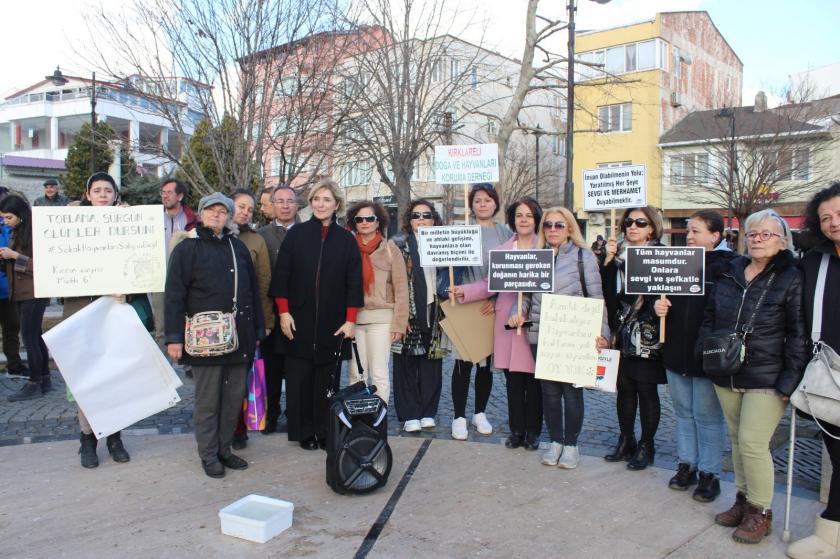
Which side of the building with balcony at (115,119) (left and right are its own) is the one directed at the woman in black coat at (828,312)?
front

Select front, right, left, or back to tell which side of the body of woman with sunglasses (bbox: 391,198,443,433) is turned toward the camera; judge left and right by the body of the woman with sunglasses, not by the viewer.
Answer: front

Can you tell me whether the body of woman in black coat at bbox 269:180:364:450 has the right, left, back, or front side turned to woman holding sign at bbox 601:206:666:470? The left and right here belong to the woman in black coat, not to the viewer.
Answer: left

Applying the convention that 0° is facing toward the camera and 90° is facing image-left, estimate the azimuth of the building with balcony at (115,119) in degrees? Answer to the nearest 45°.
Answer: approximately 0°

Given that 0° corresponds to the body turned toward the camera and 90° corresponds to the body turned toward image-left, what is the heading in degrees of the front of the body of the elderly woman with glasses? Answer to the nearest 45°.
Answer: approximately 45°

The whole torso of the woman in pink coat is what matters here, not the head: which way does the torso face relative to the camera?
toward the camera

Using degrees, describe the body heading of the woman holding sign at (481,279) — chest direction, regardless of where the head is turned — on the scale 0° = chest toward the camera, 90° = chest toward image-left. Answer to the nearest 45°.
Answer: approximately 0°

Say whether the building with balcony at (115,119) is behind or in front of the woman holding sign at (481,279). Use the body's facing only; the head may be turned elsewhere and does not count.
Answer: behind

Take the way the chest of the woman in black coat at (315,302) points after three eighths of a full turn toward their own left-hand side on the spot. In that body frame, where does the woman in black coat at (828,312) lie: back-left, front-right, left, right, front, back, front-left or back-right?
right

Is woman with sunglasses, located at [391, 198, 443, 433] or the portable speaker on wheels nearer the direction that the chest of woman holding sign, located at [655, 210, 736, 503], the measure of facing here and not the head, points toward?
the portable speaker on wheels

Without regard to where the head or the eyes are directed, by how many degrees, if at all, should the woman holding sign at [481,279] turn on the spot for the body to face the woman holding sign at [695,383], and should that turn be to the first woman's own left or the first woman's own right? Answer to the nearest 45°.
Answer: approximately 45° to the first woman's own left

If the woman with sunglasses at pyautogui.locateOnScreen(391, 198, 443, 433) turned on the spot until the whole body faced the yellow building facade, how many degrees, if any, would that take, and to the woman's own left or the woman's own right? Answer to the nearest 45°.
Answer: approximately 180°
